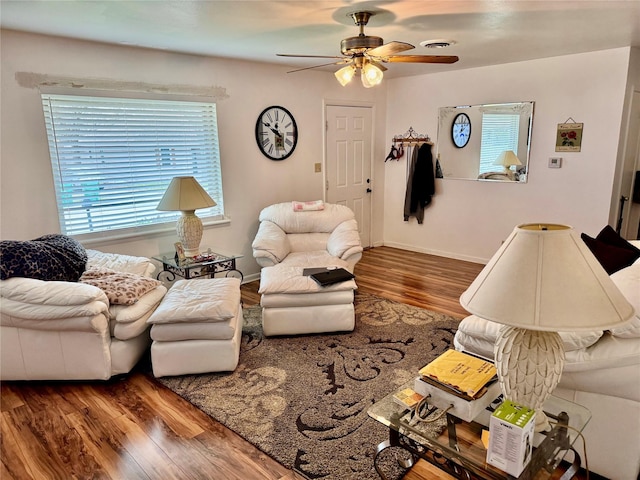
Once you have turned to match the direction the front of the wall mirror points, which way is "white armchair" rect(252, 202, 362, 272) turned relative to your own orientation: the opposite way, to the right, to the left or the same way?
to the left

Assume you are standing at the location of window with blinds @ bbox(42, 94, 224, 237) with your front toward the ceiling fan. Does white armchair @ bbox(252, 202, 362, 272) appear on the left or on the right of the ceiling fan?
left

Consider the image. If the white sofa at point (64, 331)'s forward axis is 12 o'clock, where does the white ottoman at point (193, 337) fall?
The white ottoman is roughly at 1 o'clock from the white sofa.

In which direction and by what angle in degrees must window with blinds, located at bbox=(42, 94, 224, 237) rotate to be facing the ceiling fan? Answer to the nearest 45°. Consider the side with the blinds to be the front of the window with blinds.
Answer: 0° — it already faces it

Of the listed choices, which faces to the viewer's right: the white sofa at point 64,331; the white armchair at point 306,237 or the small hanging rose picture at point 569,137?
the white sofa

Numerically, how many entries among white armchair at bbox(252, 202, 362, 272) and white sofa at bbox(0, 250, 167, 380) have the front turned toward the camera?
1

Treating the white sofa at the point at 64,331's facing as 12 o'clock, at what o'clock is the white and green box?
The white and green box is roughly at 2 o'clock from the white sofa.

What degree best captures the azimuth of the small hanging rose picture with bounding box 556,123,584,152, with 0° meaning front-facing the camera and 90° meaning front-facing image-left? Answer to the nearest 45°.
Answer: approximately 0°

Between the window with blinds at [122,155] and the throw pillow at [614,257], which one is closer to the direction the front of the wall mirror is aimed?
the window with blinds

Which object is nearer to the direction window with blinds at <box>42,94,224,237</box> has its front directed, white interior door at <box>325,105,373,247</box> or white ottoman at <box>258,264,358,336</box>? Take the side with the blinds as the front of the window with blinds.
the white ottoman

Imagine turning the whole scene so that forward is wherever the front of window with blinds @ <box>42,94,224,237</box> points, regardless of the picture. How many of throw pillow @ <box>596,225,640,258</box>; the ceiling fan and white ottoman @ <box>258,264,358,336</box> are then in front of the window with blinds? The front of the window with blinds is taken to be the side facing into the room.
3

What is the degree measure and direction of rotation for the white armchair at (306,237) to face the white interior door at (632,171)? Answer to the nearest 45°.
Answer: approximately 90° to its left

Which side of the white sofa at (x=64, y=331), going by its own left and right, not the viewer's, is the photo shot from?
right

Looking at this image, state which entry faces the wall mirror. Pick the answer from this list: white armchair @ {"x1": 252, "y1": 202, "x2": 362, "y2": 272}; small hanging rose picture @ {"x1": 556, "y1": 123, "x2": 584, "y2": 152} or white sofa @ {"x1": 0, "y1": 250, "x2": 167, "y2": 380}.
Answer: the white sofa
